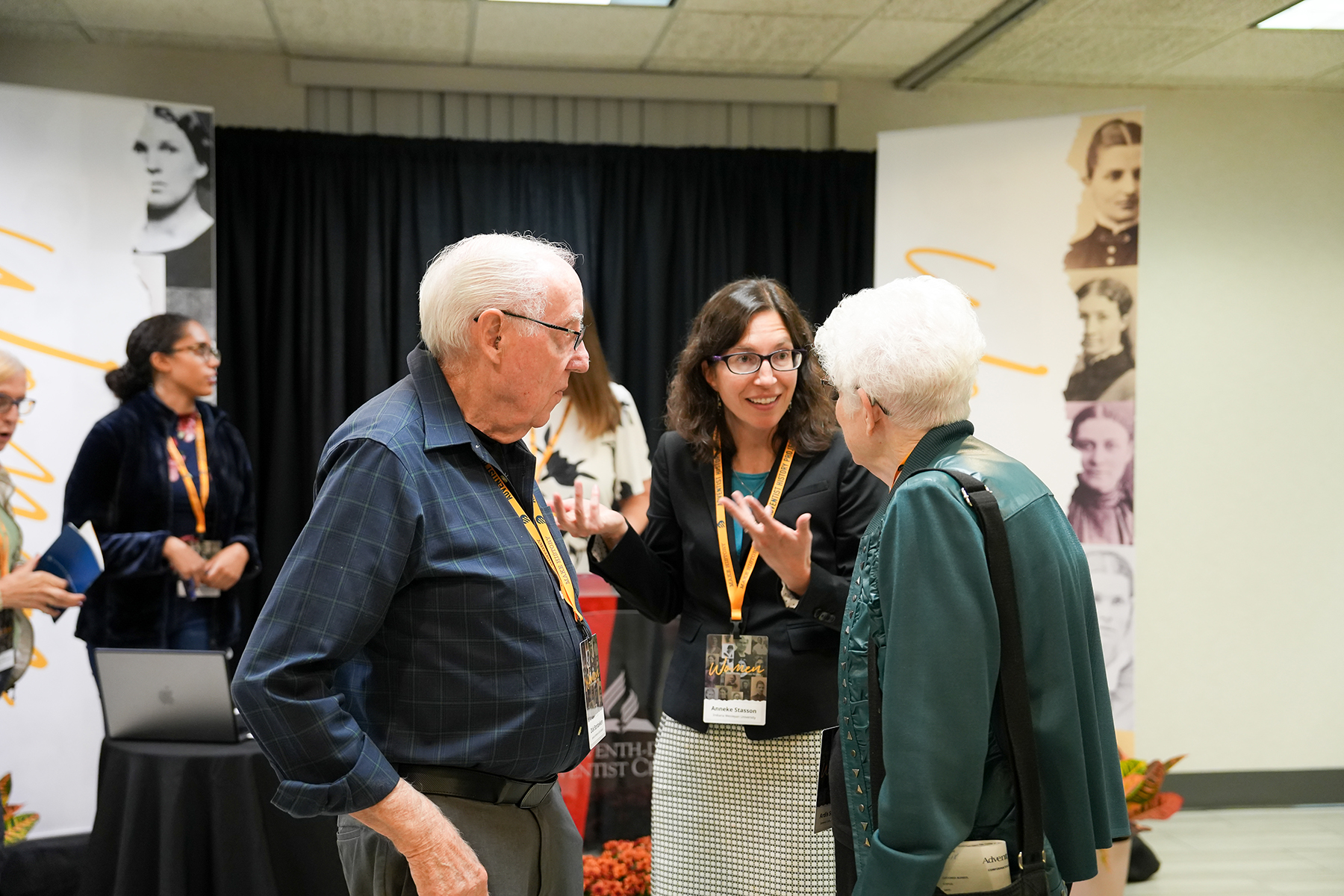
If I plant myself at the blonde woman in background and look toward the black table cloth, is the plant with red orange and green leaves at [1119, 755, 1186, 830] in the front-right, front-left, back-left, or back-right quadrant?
back-left

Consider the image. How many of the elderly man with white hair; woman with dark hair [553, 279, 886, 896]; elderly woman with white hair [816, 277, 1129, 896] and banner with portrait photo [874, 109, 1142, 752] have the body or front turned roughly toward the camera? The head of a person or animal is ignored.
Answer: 2

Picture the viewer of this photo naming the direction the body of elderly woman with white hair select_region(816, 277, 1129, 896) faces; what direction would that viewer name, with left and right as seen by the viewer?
facing away from the viewer and to the left of the viewer

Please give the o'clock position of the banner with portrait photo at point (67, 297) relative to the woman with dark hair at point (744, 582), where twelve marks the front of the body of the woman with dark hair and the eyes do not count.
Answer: The banner with portrait photo is roughly at 4 o'clock from the woman with dark hair.

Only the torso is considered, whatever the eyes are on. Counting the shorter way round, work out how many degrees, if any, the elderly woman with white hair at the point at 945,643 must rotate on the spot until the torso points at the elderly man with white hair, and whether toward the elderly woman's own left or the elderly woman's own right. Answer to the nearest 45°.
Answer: approximately 45° to the elderly woman's own left

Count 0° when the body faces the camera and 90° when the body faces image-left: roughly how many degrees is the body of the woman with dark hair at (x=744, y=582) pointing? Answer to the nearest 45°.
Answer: approximately 0°

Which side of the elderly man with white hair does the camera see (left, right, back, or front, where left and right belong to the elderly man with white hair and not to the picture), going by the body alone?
right

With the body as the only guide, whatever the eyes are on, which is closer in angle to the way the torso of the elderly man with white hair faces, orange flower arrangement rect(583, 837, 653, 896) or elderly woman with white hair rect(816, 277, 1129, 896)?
the elderly woman with white hair

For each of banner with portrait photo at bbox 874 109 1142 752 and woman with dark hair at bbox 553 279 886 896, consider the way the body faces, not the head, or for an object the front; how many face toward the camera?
2

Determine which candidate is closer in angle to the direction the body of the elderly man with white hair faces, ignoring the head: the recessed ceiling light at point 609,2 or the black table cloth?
the recessed ceiling light
